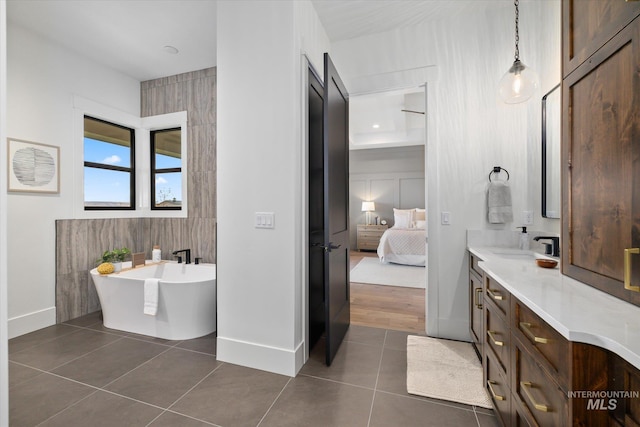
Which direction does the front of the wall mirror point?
to the viewer's left

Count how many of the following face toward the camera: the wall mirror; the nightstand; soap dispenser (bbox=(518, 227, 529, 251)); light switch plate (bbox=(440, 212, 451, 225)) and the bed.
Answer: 3

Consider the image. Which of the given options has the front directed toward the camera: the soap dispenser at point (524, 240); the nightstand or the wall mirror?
the nightstand

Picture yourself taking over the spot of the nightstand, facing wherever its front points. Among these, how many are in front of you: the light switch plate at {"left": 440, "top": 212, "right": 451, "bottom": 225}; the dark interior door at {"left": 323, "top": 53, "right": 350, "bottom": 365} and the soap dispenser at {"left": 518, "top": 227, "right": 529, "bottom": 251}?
3

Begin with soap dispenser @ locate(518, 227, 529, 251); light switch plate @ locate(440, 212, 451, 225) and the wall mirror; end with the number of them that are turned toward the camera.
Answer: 1

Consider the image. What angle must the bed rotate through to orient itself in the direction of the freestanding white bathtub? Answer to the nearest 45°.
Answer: approximately 45° to its right

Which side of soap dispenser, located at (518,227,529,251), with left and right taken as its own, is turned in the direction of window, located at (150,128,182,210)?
front

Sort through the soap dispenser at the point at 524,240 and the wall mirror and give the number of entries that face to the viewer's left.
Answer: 2

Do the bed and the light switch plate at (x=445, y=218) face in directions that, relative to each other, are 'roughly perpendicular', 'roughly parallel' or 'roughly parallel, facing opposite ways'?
roughly parallel

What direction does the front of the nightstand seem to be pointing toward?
toward the camera

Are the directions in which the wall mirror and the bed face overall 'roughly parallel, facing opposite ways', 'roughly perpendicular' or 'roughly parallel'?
roughly perpendicular

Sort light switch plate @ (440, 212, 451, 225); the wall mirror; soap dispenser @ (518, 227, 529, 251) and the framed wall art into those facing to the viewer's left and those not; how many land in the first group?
2

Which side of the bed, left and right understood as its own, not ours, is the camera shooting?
front

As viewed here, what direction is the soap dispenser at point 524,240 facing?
to the viewer's left

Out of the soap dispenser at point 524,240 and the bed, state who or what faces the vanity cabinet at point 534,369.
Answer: the bed

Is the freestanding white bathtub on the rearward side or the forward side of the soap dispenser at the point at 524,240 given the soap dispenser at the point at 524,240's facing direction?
on the forward side

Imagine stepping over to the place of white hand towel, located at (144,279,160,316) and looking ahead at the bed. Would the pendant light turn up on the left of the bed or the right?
right

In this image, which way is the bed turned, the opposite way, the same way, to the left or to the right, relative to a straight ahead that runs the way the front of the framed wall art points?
to the right
